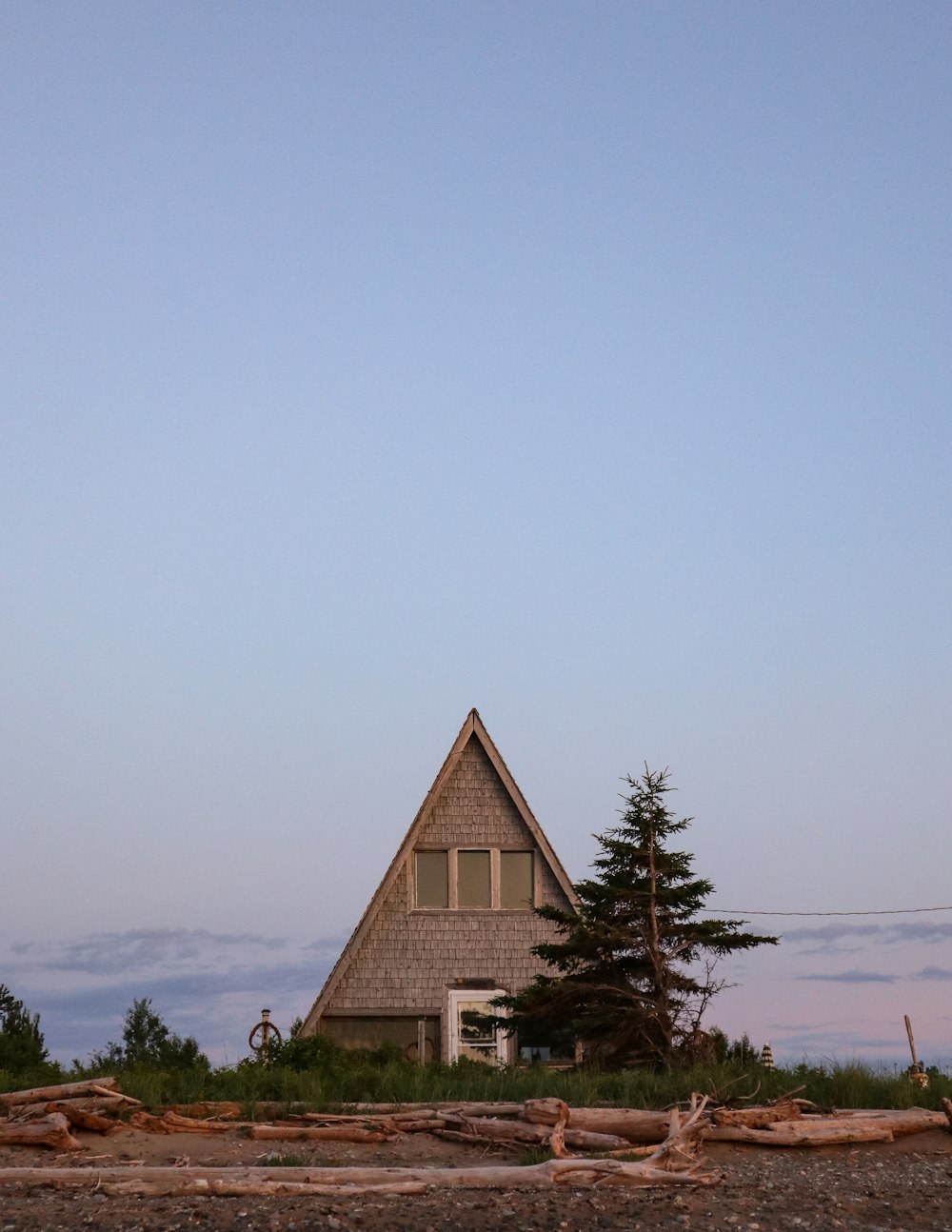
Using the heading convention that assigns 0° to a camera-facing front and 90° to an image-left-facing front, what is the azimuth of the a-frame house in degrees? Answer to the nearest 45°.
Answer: approximately 0°

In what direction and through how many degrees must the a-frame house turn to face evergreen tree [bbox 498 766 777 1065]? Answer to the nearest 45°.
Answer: approximately 45° to its left

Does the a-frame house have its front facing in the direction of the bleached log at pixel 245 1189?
yes

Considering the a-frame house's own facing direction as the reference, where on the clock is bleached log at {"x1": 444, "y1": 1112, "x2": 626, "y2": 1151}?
The bleached log is roughly at 12 o'clock from the a-frame house.

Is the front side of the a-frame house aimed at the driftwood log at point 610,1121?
yes

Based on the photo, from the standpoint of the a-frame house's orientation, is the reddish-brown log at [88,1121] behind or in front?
in front

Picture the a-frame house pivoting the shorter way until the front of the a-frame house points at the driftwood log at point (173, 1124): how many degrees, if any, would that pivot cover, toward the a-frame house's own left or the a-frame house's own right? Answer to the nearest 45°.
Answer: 0° — it already faces it

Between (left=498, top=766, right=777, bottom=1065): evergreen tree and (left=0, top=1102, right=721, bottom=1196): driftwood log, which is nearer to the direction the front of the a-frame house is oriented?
the driftwood log

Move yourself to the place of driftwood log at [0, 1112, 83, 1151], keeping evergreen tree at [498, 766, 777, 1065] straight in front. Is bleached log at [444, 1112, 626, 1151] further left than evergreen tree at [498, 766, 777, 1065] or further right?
right

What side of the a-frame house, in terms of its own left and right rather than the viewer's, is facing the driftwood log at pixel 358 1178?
front

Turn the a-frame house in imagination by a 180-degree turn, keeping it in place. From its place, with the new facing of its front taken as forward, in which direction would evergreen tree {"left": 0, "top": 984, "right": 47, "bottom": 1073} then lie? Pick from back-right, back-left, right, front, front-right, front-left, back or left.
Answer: left
